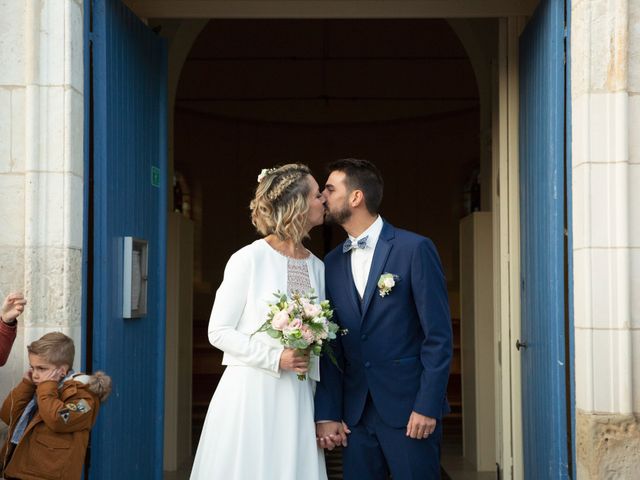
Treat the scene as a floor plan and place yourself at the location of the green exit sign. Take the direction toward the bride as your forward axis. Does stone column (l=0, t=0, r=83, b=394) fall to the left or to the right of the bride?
right

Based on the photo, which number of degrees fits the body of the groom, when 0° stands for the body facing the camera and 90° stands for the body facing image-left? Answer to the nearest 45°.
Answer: approximately 45°

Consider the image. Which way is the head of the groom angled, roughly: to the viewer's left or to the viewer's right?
to the viewer's left

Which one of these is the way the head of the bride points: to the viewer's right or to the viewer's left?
to the viewer's right

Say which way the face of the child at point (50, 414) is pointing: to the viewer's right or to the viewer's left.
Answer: to the viewer's left

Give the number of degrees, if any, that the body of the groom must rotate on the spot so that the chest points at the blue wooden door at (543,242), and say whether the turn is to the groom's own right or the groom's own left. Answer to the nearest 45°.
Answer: approximately 180°

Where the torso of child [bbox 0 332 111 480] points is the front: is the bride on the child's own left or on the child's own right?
on the child's own left
